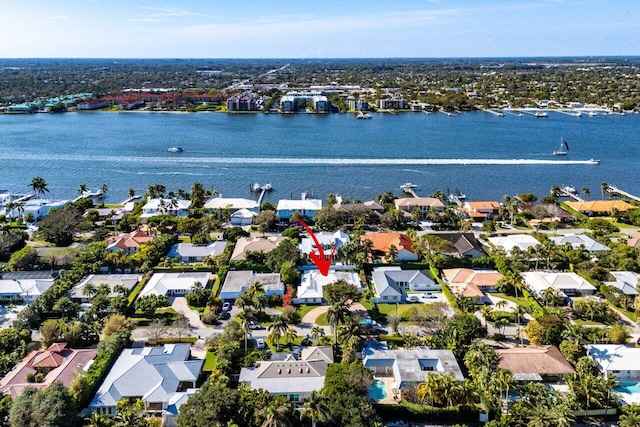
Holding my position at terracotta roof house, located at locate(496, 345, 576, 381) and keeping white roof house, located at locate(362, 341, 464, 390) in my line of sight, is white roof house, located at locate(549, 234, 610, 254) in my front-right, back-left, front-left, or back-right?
back-right

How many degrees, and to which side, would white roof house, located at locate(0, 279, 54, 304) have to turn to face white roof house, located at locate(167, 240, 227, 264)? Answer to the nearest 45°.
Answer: approximately 90° to its left

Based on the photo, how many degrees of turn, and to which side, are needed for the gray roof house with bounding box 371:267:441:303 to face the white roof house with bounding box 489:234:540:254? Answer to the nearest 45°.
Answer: approximately 135° to its left

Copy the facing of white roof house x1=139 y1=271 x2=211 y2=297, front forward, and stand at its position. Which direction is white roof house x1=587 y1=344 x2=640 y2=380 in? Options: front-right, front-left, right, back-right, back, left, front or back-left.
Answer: front-left

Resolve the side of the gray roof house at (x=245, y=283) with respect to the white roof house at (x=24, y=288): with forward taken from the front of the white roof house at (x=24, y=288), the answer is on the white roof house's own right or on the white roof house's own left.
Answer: on the white roof house's own left

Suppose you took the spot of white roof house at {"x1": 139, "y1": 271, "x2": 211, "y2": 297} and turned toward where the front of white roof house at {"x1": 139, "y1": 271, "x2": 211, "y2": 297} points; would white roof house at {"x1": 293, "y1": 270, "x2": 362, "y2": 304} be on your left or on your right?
on your left

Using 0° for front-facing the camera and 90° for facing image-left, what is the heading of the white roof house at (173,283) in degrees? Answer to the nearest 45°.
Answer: approximately 0°

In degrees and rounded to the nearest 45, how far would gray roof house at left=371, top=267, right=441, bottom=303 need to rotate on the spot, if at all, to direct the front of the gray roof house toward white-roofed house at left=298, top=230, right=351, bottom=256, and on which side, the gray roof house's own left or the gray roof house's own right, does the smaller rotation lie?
approximately 135° to the gray roof house's own right

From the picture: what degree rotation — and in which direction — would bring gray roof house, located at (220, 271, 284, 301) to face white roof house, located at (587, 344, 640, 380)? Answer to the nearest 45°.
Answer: approximately 45° to its left

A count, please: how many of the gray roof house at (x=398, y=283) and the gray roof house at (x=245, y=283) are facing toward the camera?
2
